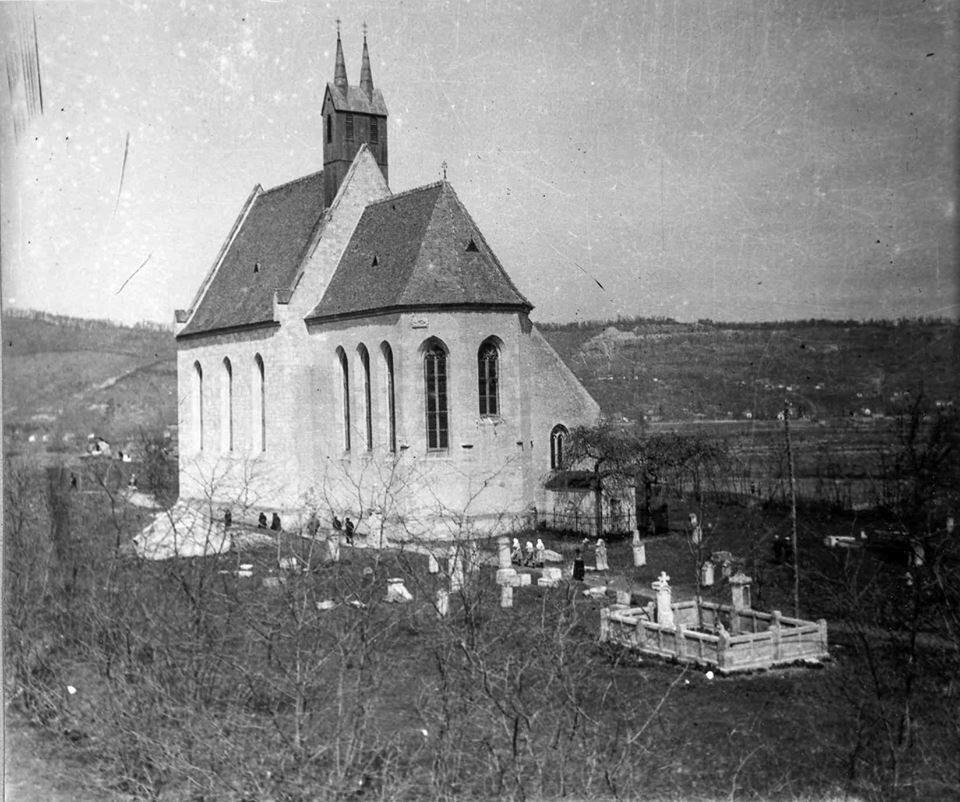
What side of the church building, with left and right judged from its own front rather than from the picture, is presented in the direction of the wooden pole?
back

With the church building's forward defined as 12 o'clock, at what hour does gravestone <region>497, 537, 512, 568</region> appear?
The gravestone is roughly at 7 o'clock from the church building.

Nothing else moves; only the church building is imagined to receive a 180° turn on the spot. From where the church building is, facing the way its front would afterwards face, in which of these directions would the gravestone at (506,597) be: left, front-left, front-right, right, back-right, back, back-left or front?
front-right

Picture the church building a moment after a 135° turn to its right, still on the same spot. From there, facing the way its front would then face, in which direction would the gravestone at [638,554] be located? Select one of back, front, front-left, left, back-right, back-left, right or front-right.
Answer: front-right

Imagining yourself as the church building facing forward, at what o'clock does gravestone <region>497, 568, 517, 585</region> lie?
The gravestone is roughly at 7 o'clock from the church building.

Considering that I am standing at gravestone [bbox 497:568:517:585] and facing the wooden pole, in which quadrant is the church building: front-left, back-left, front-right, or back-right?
back-left

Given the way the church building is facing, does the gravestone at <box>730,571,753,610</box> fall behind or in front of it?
behind

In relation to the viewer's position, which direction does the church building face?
facing away from the viewer and to the left of the viewer

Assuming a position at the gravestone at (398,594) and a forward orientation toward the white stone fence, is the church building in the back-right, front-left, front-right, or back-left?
back-left

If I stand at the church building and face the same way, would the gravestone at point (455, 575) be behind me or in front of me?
behind
